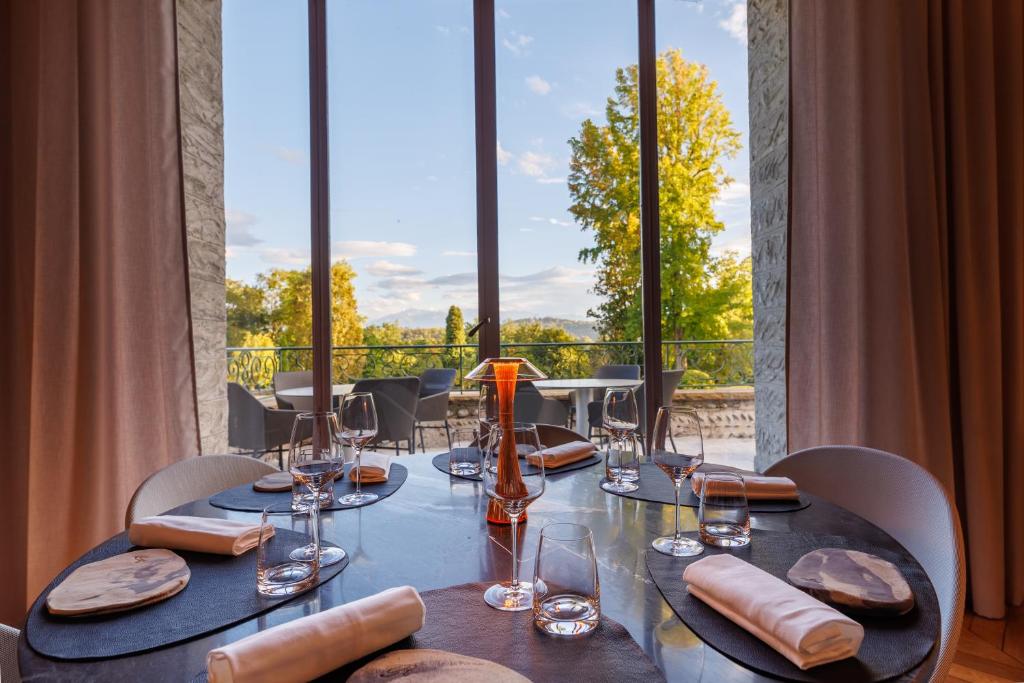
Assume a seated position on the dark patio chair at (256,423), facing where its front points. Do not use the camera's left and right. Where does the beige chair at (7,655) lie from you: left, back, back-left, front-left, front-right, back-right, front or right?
back-right

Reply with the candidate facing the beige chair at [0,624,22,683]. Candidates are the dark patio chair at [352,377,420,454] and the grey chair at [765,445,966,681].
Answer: the grey chair

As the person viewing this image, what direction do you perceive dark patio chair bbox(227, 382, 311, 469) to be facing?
facing away from the viewer and to the right of the viewer

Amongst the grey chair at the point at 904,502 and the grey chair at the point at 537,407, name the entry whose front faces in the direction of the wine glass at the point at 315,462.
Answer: the grey chair at the point at 904,502

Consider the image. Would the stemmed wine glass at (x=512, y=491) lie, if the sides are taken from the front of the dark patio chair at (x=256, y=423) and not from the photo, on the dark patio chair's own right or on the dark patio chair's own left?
on the dark patio chair's own right

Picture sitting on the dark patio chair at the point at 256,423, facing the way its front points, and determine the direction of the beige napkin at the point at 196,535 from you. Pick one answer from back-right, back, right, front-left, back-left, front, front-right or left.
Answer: back-right

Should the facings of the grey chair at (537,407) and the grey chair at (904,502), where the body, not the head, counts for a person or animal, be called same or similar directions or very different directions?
very different directions

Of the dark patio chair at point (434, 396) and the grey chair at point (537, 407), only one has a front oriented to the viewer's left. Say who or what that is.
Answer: the dark patio chair

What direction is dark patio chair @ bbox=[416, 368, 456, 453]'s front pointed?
to the viewer's left

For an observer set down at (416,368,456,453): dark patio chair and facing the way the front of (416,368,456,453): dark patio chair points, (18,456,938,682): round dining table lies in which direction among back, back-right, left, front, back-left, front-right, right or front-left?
left

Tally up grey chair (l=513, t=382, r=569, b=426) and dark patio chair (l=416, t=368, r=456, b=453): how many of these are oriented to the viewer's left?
1

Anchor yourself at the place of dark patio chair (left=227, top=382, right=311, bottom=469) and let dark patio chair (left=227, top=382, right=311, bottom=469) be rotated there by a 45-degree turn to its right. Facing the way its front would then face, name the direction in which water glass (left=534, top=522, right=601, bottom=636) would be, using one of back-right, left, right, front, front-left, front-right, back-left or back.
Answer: right

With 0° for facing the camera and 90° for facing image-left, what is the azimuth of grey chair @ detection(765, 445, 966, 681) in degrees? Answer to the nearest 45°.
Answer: approximately 45°
